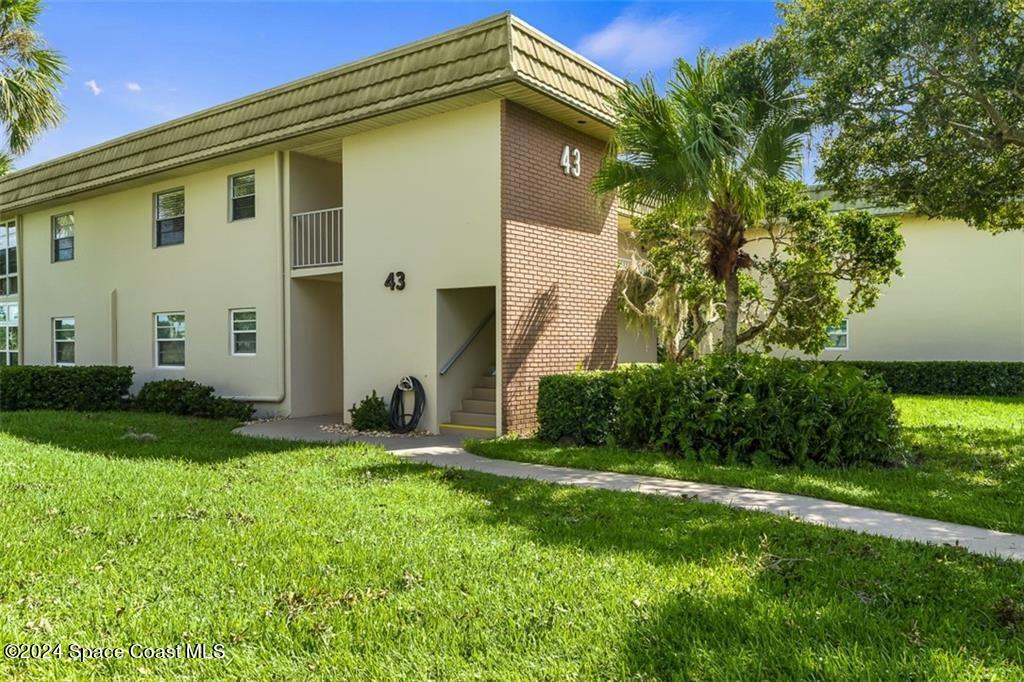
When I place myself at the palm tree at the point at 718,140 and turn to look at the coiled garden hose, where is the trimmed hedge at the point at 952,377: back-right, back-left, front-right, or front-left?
back-right

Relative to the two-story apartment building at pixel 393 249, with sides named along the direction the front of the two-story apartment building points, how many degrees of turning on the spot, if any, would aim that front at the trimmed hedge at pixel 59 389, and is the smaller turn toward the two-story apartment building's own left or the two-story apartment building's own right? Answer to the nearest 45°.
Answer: approximately 45° to the two-story apartment building's own right

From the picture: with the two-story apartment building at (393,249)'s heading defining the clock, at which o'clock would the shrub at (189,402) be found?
The shrub is roughly at 2 o'clock from the two-story apartment building.

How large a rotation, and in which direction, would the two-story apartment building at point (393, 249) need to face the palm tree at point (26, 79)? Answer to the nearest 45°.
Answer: approximately 45° to its right

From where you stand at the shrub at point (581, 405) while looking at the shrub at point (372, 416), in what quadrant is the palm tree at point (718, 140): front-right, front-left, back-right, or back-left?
back-right

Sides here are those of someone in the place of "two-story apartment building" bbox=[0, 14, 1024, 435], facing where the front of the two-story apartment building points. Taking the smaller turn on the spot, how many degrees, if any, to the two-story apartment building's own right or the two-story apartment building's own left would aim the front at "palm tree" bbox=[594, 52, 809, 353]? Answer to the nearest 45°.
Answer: approximately 90° to the two-story apartment building's own left

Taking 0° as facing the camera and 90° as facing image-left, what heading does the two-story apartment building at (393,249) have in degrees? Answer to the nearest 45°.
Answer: approximately 45°

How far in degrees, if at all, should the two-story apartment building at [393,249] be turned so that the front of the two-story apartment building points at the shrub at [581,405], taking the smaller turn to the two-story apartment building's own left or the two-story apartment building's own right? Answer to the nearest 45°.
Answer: approximately 90° to the two-story apartment building's own left

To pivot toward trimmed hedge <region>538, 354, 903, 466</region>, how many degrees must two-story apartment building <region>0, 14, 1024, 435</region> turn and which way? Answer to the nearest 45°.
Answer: approximately 90° to its left
